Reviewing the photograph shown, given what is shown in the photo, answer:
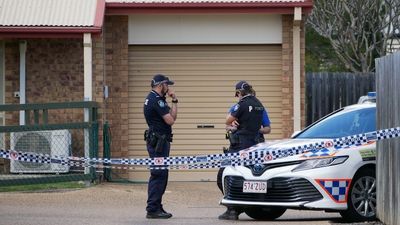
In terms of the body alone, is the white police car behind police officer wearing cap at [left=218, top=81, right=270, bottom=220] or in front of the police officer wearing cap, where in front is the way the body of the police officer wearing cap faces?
behind

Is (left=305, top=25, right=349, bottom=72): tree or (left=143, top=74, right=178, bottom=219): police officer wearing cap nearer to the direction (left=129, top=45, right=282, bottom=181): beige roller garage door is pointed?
the police officer wearing cap

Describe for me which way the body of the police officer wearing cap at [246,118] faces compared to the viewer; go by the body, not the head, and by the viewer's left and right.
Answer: facing away from the viewer and to the left of the viewer

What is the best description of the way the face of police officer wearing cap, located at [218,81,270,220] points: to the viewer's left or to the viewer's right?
to the viewer's left

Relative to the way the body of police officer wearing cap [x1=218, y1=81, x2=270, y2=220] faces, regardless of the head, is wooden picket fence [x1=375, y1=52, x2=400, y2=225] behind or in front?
behind

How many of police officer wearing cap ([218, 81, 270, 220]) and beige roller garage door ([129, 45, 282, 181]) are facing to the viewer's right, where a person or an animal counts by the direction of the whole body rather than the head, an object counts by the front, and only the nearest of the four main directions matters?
0

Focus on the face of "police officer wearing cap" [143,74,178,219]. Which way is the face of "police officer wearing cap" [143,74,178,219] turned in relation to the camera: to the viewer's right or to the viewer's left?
to the viewer's right

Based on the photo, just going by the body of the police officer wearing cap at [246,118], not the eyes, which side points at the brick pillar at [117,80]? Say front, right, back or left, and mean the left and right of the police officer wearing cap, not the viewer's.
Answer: front

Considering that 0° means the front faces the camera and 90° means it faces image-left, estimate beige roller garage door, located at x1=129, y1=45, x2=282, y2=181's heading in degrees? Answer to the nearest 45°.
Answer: approximately 0°

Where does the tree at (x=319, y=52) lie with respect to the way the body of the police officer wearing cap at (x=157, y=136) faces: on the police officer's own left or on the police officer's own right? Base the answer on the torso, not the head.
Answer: on the police officer's own left

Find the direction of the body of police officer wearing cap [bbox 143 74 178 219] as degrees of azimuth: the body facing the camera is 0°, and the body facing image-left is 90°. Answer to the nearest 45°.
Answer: approximately 270°
